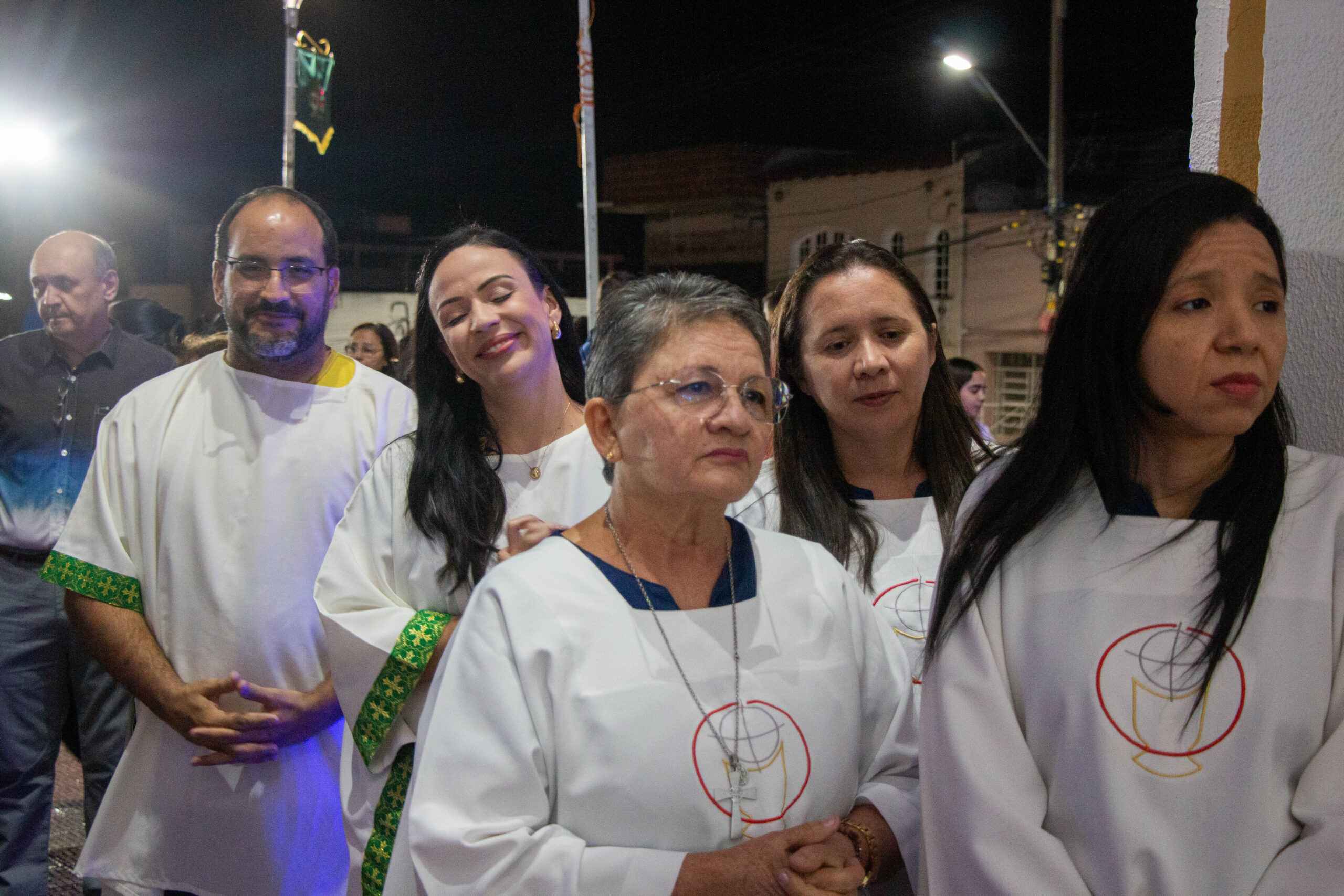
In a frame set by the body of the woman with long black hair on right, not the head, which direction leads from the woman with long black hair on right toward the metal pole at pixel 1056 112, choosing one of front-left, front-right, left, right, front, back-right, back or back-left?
back

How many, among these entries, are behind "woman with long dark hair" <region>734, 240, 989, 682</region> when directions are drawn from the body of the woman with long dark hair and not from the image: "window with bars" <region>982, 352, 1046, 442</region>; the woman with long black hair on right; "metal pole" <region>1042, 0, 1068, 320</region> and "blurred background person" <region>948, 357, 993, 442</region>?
3

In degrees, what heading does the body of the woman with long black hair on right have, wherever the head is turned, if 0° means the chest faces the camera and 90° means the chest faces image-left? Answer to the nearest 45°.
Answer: approximately 0°

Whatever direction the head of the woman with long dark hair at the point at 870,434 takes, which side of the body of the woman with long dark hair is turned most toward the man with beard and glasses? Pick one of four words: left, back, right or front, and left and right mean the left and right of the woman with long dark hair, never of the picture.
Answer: right

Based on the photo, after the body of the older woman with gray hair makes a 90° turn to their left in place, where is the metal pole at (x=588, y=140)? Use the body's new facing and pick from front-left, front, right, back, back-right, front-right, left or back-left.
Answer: front-left

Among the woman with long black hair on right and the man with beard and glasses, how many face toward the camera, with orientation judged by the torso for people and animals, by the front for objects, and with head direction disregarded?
2

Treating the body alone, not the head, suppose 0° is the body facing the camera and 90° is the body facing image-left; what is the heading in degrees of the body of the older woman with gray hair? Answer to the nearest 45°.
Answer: approximately 315°
